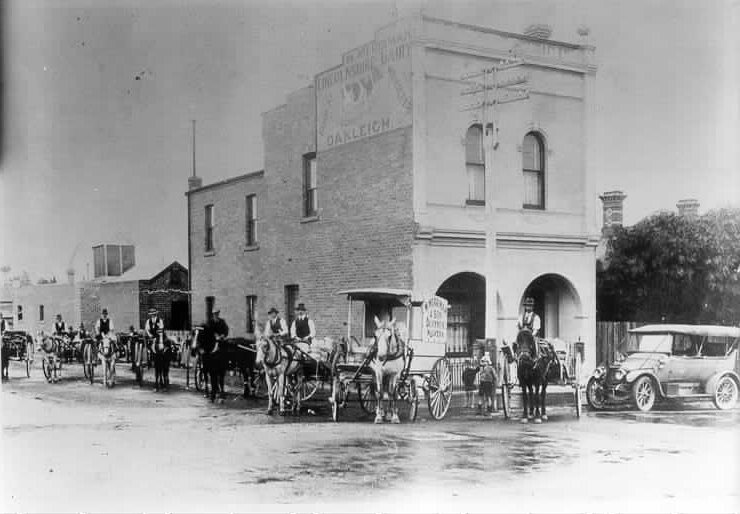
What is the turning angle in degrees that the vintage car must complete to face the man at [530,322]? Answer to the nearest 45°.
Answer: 0° — it already faces them

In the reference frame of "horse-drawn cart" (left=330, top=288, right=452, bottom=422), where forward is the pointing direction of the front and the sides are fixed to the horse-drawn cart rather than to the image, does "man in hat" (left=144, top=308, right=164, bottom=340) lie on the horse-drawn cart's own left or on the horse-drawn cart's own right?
on the horse-drawn cart's own right

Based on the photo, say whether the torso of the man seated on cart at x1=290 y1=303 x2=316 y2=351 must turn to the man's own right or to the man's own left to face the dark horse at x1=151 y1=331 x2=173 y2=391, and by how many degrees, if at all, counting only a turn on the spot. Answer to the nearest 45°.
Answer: approximately 90° to the man's own right

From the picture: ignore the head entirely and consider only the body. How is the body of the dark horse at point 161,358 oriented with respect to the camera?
toward the camera

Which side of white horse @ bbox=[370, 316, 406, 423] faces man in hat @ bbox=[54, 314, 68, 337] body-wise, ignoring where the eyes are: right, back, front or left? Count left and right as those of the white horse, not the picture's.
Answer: right

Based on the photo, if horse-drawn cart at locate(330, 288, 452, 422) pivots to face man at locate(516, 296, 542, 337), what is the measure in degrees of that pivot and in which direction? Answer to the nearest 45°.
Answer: approximately 135° to its left

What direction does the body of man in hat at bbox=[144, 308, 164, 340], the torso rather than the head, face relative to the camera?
toward the camera

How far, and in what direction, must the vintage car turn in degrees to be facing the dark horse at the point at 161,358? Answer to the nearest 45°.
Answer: approximately 45° to its right

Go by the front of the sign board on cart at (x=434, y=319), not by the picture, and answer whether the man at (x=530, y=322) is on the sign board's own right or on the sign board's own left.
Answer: on the sign board's own left
